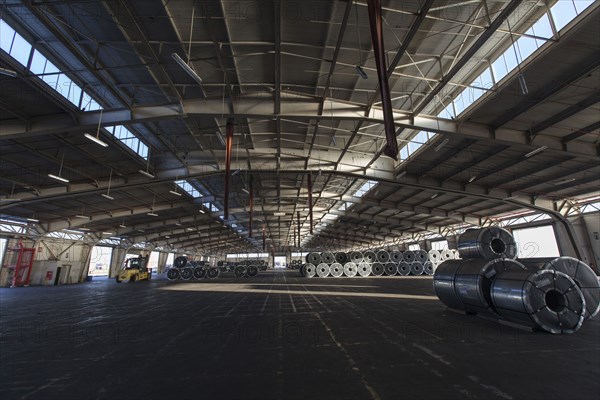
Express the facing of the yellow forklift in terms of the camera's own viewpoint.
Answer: facing away from the viewer and to the right of the viewer
